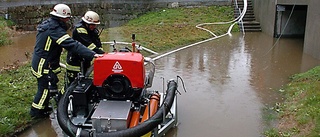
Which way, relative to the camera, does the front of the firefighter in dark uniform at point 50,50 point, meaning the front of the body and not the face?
to the viewer's right

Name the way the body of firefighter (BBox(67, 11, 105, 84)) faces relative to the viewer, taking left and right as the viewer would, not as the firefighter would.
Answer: facing the viewer and to the right of the viewer

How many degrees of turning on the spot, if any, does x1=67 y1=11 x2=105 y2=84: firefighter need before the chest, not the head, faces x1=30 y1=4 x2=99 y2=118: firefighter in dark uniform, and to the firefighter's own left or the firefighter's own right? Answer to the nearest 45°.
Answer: approximately 135° to the firefighter's own right

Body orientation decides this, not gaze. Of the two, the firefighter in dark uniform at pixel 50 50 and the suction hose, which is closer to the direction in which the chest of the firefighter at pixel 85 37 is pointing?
the suction hose

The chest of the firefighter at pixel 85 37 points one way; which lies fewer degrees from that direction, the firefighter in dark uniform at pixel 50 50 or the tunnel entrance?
the tunnel entrance

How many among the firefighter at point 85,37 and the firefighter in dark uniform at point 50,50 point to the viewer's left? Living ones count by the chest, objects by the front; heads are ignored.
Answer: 0

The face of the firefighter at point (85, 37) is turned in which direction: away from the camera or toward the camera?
toward the camera

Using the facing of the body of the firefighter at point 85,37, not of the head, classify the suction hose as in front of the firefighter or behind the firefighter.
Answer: in front

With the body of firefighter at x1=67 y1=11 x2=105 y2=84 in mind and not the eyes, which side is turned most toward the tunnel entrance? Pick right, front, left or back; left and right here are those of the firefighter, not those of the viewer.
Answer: left

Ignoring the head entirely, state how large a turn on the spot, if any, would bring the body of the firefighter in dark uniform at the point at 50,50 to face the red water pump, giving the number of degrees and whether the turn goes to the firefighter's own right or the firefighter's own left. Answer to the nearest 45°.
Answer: approximately 45° to the firefighter's own right

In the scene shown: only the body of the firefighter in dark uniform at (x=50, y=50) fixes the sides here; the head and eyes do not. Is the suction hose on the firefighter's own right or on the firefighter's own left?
on the firefighter's own right

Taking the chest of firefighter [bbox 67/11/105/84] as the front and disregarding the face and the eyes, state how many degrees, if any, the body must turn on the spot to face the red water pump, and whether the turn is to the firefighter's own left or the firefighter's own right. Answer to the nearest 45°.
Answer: approximately 45° to the firefighter's own right
